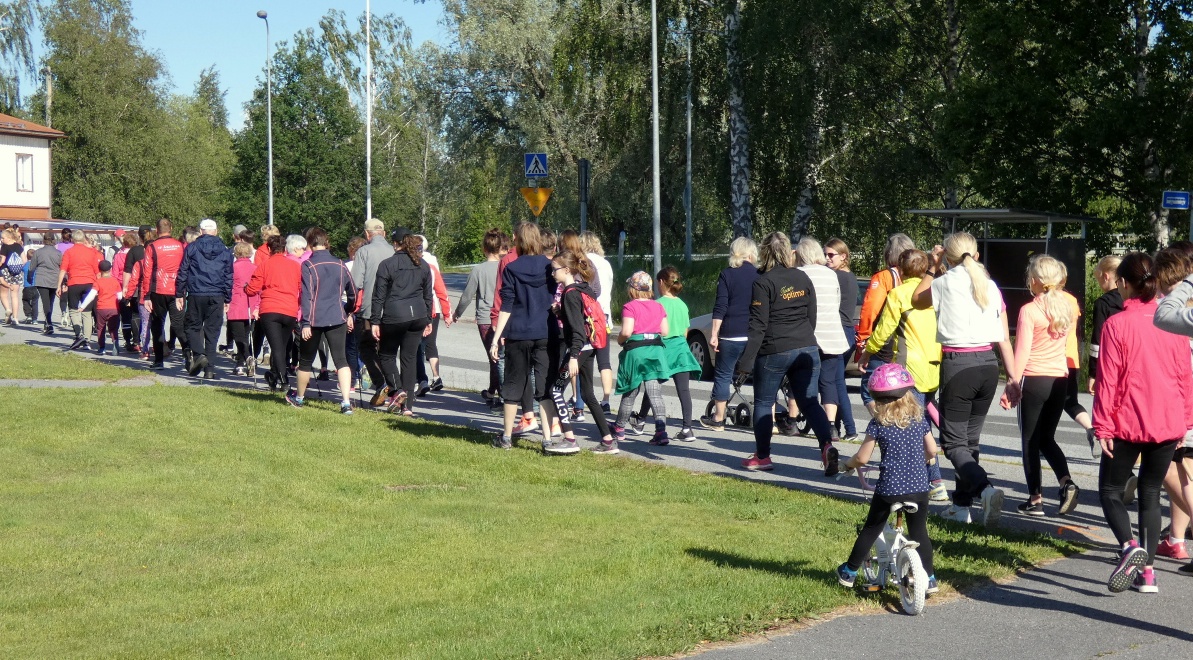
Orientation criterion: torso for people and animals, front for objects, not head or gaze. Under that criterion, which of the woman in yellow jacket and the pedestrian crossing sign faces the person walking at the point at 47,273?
the woman in yellow jacket

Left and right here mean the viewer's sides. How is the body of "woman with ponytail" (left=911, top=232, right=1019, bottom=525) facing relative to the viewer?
facing away from the viewer and to the left of the viewer

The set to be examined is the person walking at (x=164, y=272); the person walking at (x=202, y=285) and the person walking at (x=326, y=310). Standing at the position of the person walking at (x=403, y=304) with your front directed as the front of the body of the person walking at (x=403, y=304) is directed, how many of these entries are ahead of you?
3

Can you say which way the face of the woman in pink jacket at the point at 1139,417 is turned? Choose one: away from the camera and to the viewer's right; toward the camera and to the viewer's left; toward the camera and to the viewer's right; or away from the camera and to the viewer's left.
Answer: away from the camera and to the viewer's left

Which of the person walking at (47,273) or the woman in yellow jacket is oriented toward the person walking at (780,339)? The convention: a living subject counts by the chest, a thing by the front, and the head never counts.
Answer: the woman in yellow jacket

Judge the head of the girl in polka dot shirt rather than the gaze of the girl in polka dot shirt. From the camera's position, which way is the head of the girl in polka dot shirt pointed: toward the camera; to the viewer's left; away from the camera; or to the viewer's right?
away from the camera

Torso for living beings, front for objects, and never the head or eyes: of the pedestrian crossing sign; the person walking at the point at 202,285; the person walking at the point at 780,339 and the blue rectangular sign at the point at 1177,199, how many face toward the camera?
2

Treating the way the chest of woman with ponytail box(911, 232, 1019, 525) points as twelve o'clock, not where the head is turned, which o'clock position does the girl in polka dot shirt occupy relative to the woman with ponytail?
The girl in polka dot shirt is roughly at 8 o'clock from the woman with ponytail.

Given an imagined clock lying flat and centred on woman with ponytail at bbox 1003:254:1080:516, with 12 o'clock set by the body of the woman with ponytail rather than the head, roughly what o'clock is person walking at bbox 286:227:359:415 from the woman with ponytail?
The person walking is roughly at 11 o'clock from the woman with ponytail.

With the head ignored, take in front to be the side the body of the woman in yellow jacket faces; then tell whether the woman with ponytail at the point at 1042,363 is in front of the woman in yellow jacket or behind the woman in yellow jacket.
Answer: behind

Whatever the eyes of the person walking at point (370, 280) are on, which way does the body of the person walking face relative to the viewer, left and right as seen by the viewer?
facing away from the viewer and to the left of the viewer

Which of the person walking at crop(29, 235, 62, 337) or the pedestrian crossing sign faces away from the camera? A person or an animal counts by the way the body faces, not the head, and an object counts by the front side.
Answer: the person walking

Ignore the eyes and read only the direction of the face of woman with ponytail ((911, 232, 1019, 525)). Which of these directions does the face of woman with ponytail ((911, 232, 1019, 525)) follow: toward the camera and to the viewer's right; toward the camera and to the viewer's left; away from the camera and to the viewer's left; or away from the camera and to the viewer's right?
away from the camera and to the viewer's left

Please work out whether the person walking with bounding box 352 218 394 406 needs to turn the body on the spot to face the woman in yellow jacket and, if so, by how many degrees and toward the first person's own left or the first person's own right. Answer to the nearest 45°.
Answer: approximately 180°

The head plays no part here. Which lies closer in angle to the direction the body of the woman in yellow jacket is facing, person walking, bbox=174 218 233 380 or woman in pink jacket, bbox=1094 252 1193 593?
the person walking

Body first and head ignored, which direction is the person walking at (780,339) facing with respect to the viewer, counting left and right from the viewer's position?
facing away from the viewer and to the left of the viewer
